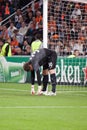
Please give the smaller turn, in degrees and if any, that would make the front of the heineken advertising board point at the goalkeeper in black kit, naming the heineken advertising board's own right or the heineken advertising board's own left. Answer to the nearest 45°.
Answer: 0° — it already faces them

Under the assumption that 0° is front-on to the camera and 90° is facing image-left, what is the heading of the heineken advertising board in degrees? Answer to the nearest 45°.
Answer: approximately 0°
